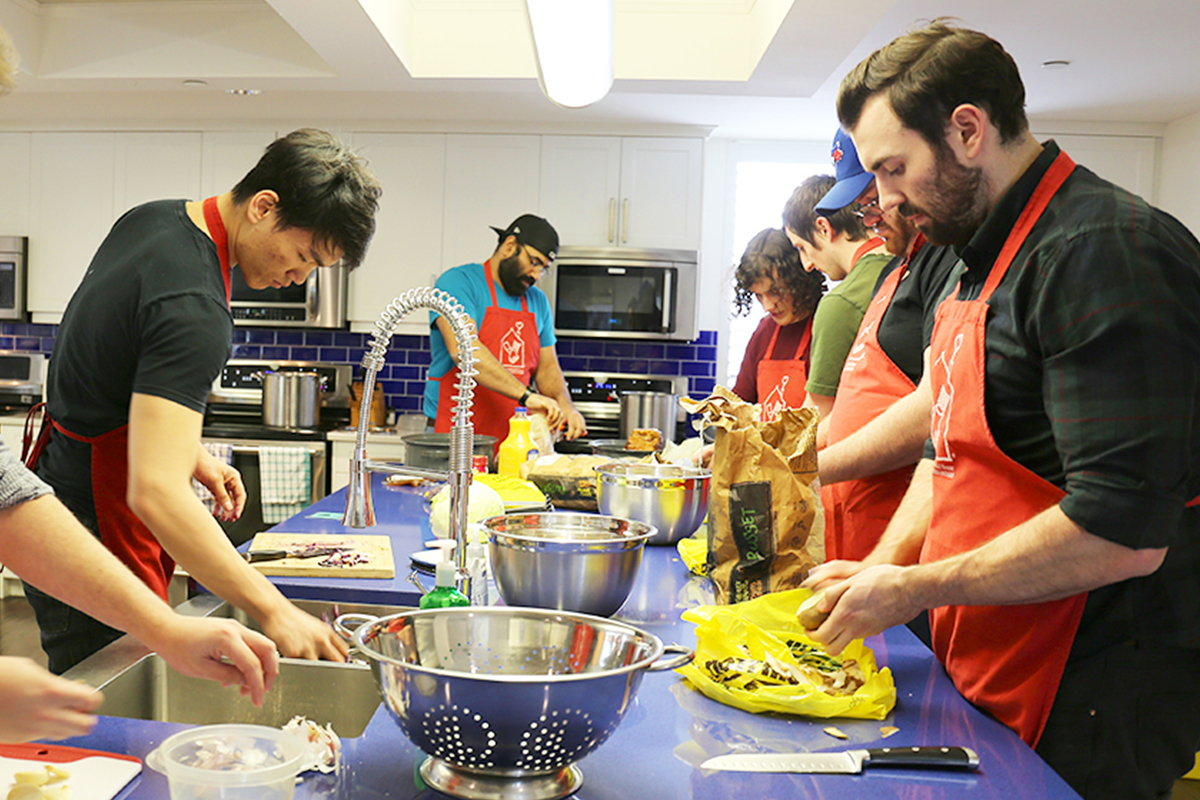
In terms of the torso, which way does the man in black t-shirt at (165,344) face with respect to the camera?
to the viewer's right

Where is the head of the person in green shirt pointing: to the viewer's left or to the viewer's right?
to the viewer's left

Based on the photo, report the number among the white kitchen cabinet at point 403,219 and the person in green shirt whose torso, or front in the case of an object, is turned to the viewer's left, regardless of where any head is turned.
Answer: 1

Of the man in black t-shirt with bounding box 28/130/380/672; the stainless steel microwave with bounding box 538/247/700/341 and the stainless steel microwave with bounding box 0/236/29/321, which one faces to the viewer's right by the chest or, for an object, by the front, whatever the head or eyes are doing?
the man in black t-shirt

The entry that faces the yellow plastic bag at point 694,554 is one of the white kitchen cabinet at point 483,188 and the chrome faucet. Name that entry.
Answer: the white kitchen cabinet

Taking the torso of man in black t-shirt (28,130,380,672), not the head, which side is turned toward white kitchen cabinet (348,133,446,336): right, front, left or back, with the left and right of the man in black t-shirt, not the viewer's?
left

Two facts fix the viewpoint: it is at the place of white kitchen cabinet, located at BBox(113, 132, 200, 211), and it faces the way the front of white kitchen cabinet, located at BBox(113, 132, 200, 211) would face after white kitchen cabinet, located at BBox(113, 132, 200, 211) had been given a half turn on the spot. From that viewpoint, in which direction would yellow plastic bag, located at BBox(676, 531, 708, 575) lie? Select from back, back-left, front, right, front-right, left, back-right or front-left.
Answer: back

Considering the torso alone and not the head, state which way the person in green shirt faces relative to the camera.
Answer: to the viewer's left

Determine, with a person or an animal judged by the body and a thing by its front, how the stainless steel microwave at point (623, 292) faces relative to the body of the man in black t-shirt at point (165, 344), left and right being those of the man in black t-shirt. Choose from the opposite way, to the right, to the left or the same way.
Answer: to the right

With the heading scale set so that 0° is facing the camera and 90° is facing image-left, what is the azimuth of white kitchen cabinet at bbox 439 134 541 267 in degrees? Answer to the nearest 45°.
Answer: approximately 0°

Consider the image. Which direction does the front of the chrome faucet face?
to the viewer's left

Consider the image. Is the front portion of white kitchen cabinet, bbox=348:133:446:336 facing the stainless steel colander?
yes

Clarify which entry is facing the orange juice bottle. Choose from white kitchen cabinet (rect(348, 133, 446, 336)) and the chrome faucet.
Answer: the white kitchen cabinet

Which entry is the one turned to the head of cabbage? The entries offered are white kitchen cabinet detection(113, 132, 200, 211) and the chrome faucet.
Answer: the white kitchen cabinet
